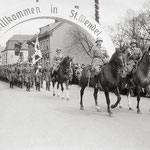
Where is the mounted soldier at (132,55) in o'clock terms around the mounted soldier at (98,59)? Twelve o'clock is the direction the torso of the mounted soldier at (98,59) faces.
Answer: the mounted soldier at (132,55) is roughly at 9 o'clock from the mounted soldier at (98,59).

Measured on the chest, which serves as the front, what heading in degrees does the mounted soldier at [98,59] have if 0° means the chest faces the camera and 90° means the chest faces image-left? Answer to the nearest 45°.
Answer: approximately 315°

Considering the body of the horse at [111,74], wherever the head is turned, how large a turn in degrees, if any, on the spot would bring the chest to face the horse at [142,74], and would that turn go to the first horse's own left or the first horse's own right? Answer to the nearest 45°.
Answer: approximately 90° to the first horse's own left

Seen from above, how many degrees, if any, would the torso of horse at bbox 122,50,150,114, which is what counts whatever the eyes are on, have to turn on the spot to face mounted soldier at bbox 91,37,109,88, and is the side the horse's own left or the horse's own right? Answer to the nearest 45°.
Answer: approximately 135° to the horse's own right

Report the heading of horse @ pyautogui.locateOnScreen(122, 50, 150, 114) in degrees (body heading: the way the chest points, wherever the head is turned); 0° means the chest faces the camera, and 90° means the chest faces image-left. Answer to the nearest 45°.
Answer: approximately 315°

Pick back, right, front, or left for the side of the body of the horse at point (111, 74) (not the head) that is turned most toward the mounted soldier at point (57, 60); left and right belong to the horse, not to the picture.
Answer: back

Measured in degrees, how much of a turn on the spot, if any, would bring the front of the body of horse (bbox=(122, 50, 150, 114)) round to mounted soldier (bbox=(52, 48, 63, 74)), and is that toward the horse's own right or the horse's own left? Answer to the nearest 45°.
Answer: approximately 180°

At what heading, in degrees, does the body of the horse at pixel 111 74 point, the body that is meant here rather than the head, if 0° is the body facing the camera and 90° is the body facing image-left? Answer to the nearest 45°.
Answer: approximately 315°

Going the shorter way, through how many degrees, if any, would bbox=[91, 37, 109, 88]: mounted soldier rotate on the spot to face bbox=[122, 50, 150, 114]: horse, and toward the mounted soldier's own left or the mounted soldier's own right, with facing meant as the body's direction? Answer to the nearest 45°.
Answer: approximately 45° to the mounted soldier's own left

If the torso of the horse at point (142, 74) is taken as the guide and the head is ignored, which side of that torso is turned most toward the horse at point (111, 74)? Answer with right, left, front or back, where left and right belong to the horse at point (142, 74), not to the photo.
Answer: right

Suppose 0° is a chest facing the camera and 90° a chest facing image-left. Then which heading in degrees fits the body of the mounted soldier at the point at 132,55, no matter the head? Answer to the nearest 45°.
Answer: approximately 315°
